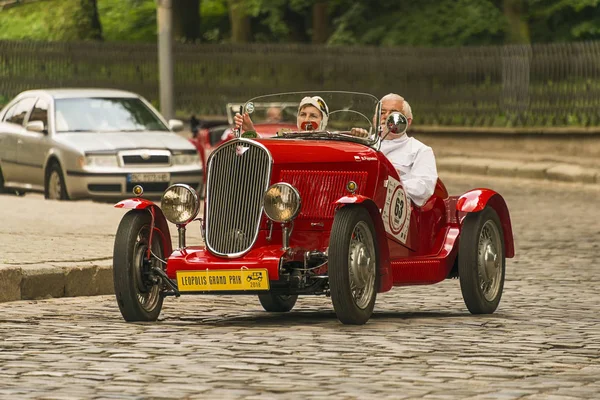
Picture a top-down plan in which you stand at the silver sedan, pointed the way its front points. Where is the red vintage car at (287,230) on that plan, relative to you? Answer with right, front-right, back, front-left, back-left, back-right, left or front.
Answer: front-right

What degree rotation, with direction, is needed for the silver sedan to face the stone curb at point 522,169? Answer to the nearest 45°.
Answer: approximately 90° to its left

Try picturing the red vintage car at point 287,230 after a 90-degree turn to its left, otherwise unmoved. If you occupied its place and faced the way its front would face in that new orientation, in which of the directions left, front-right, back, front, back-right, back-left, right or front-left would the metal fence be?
back-left

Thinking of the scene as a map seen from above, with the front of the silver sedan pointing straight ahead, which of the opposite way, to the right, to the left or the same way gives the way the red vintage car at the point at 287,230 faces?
to the right

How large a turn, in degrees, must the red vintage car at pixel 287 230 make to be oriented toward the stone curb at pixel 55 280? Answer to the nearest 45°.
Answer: approximately 90° to its right

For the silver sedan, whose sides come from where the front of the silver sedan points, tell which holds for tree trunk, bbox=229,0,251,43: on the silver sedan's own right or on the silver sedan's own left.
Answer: on the silver sedan's own left

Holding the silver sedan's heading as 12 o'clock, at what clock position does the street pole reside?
The street pole is roughly at 8 o'clock from the silver sedan.

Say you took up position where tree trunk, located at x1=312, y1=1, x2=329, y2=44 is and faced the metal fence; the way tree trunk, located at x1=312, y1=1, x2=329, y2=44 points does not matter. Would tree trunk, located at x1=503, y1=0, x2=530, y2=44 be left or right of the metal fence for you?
left

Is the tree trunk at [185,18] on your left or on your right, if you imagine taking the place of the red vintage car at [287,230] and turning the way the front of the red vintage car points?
on your right

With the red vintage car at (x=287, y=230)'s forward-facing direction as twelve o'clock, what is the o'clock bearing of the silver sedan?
The silver sedan is roughly at 4 o'clock from the red vintage car.

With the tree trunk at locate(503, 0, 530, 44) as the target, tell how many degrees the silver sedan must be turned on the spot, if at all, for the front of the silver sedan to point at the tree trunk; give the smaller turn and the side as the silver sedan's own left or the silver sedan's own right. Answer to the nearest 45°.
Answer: approximately 90° to the silver sedan's own left

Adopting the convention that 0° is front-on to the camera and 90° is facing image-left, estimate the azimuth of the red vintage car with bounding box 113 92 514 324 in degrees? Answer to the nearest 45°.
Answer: approximately 45°
